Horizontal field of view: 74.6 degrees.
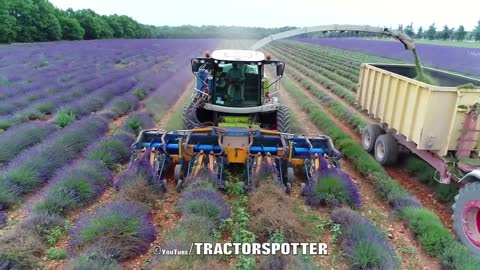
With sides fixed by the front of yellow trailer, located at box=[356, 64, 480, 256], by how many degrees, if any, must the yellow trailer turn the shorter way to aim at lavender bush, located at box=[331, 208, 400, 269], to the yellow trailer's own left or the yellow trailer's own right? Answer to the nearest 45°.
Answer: approximately 45° to the yellow trailer's own right

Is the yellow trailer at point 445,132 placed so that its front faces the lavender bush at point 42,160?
no

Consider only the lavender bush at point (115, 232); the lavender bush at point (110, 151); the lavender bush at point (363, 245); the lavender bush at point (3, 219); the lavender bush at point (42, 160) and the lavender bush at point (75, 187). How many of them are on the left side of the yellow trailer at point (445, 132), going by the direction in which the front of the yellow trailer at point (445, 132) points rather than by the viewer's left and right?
0

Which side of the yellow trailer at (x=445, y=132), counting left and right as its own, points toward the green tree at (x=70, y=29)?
back

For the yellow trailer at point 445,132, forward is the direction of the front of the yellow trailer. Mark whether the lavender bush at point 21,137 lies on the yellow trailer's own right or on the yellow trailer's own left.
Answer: on the yellow trailer's own right

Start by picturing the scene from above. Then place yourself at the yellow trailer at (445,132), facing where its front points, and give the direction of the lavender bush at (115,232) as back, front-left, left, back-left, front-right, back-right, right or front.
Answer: right

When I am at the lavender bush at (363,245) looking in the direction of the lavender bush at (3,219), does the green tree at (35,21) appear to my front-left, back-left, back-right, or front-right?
front-right

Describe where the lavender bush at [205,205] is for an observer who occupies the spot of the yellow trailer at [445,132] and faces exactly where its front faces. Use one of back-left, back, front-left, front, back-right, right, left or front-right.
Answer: right

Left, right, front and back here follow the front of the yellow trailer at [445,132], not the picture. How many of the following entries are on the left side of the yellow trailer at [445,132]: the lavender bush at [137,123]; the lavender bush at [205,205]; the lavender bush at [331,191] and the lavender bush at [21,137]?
0

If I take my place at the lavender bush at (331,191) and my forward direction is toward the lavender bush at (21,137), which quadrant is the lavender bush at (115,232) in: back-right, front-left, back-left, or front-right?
front-left

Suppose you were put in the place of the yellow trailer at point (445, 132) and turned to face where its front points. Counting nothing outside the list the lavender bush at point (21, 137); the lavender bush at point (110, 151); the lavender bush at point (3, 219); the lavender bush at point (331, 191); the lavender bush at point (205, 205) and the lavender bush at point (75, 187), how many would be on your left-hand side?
0

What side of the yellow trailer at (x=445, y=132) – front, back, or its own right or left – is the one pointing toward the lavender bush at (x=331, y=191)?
right

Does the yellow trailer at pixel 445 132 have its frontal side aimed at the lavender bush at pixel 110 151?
no

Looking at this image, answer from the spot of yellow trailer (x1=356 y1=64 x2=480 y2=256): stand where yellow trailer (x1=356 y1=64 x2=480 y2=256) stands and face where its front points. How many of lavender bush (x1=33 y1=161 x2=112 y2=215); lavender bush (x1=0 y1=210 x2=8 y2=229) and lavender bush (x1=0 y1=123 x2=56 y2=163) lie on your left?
0

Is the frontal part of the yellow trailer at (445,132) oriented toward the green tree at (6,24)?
no

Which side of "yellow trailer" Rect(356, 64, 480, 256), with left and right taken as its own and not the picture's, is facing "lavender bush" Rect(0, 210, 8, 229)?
right
